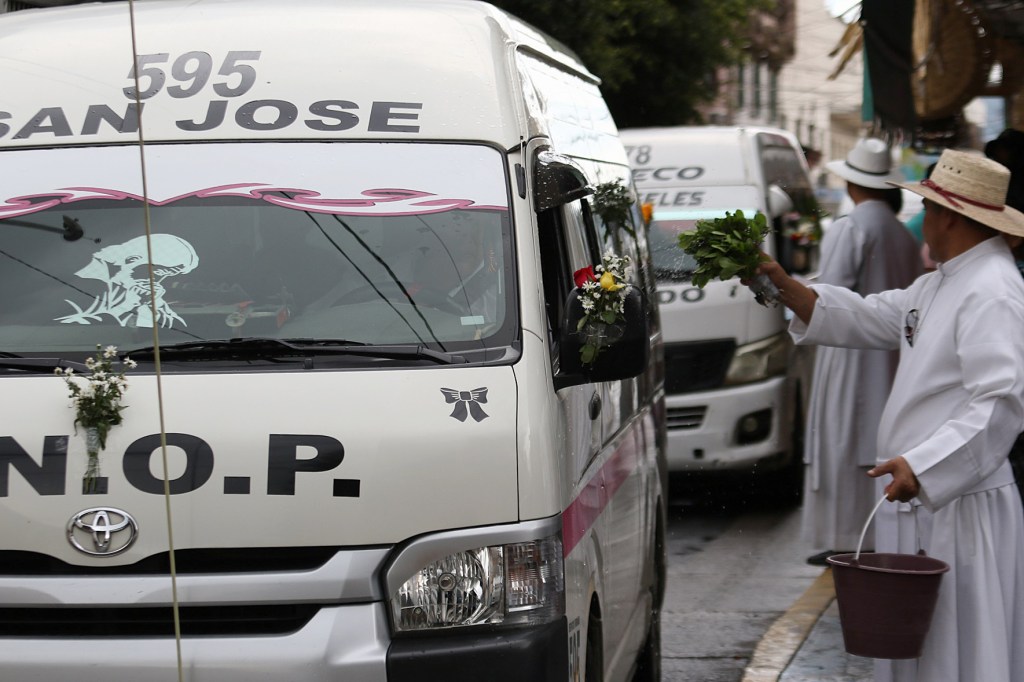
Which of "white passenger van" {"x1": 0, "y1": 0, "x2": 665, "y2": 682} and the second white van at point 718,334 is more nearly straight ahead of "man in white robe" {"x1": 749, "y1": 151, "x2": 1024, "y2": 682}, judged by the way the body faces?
the white passenger van

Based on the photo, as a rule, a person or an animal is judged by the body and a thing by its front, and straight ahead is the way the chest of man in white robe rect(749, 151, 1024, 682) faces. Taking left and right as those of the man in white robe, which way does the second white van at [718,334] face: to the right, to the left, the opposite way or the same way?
to the left

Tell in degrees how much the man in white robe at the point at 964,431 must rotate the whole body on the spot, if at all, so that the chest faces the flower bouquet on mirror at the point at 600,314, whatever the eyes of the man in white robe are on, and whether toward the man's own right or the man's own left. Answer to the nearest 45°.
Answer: approximately 45° to the man's own left

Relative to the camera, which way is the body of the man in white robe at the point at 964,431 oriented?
to the viewer's left

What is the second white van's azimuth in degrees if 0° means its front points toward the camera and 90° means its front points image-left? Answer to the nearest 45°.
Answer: approximately 0°

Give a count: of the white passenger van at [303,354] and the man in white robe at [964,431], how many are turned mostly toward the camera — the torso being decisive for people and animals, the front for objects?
1

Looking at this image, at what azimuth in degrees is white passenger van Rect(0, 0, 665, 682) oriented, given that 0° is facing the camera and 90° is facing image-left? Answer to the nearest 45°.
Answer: approximately 0°

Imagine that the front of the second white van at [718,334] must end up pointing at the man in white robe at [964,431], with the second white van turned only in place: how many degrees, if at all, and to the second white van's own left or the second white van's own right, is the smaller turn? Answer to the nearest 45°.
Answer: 0° — it already faces them

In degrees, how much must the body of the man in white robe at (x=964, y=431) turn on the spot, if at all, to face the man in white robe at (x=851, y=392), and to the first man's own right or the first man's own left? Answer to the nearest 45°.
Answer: approximately 90° to the first man's own right

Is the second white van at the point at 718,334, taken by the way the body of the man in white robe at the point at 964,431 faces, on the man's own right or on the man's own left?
on the man's own right

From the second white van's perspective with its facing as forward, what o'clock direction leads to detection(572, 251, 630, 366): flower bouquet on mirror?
The flower bouquet on mirror is roughly at 12 o'clock from the second white van.

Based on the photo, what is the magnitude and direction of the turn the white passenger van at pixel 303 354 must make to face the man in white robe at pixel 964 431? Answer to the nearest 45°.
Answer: approximately 90° to its left
